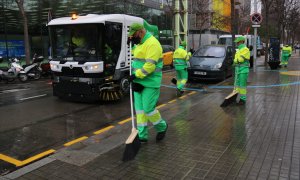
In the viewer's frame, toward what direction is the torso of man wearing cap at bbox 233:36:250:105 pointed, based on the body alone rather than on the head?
to the viewer's left

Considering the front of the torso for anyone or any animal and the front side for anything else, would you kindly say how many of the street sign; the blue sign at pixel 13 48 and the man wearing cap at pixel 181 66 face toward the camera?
2

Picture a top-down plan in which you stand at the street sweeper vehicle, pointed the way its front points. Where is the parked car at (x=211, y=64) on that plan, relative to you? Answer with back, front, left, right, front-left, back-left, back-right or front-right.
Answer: back

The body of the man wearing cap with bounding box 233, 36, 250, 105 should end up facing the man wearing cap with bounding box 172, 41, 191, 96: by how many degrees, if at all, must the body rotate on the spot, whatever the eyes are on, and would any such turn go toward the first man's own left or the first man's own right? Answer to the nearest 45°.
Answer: approximately 45° to the first man's own right

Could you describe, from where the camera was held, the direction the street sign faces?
facing the viewer

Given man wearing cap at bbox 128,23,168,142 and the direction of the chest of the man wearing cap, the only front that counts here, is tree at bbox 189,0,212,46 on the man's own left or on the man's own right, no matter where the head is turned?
on the man's own right

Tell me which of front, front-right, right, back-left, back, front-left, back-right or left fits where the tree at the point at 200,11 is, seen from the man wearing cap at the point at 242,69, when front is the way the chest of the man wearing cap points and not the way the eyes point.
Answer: right

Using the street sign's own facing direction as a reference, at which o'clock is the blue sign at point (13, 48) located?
The blue sign is roughly at 3 o'clock from the street sign.

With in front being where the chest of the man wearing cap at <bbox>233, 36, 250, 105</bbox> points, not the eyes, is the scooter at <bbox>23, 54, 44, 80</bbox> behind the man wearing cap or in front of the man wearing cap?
in front

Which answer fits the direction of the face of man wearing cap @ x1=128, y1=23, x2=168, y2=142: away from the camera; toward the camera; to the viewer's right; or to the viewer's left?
to the viewer's left
